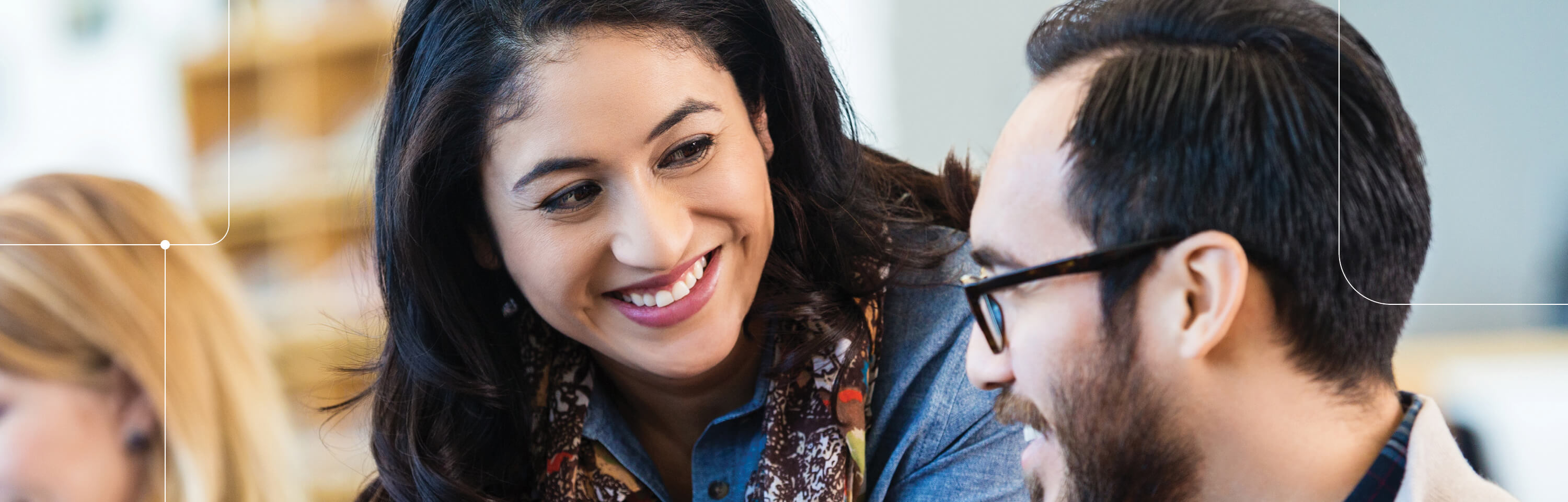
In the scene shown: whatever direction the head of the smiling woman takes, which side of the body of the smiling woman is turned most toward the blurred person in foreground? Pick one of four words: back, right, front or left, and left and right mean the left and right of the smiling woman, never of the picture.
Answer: right

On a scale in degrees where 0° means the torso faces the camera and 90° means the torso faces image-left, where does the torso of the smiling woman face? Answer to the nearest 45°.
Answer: approximately 0°
